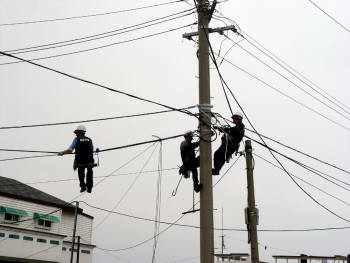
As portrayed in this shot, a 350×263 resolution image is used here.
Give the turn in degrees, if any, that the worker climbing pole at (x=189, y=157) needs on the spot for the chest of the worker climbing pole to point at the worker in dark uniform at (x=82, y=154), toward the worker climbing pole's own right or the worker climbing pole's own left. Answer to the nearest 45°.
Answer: approximately 180°

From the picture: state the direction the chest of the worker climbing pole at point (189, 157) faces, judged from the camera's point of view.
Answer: to the viewer's right

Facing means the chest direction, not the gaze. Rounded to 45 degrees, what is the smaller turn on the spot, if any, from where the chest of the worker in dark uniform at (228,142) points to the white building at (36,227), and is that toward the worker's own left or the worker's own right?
approximately 45° to the worker's own right

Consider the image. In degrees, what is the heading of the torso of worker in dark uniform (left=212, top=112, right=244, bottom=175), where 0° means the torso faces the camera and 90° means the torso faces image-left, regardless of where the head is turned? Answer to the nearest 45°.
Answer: approximately 90°

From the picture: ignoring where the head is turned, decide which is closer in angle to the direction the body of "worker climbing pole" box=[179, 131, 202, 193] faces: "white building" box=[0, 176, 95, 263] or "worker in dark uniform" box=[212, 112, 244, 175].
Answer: the worker in dark uniform

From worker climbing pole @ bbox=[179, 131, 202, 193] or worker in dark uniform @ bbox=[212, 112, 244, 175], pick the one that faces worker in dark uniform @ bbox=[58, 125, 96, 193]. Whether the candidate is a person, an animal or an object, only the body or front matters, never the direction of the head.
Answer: worker in dark uniform @ bbox=[212, 112, 244, 175]

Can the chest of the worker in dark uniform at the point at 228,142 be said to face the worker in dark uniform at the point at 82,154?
yes

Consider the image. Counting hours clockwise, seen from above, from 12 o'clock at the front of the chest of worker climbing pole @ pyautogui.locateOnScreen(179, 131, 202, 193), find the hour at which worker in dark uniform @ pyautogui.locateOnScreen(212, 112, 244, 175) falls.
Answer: The worker in dark uniform is roughly at 11 o'clock from the worker climbing pole.

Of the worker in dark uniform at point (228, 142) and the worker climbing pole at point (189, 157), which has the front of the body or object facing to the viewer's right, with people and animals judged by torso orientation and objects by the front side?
the worker climbing pole

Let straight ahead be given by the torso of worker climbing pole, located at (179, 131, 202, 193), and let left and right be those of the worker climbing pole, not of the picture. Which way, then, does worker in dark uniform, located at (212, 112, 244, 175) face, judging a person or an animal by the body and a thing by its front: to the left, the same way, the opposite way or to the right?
the opposite way

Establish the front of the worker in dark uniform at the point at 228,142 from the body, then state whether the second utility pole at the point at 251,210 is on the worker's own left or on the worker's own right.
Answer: on the worker's own right
